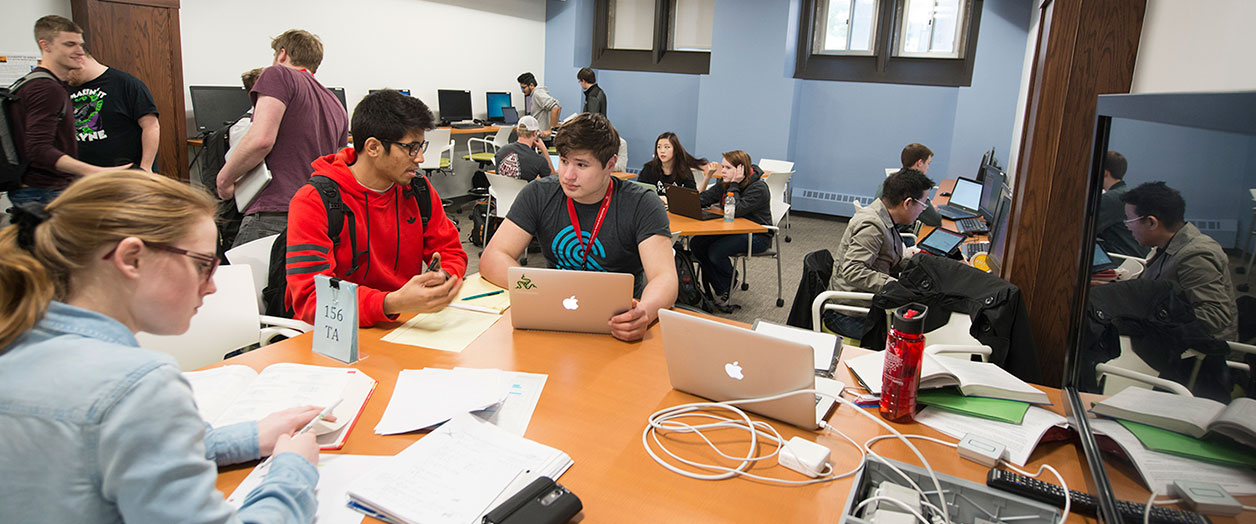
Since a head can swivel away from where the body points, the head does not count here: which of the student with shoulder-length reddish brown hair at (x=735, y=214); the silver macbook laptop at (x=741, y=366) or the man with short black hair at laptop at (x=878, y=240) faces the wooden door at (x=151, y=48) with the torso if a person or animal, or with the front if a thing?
the student with shoulder-length reddish brown hair

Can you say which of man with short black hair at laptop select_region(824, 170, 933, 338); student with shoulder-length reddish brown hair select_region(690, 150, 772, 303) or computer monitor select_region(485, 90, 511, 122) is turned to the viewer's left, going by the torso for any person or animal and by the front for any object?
the student with shoulder-length reddish brown hair

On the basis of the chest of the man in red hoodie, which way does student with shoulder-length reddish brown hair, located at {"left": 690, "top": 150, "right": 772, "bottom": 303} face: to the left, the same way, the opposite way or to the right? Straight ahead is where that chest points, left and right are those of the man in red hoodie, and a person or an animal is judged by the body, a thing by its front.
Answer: the opposite way

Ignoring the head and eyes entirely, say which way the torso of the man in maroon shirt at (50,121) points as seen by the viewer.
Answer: to the viewer's right

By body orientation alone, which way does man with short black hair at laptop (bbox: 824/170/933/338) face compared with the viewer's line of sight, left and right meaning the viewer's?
facing to the right of the viewer

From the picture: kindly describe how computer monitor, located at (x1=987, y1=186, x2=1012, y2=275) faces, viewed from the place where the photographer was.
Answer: facing to the left of the viewer

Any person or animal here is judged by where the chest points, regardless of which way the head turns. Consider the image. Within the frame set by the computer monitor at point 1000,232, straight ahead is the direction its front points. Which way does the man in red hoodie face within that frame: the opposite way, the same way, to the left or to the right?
the opposite way

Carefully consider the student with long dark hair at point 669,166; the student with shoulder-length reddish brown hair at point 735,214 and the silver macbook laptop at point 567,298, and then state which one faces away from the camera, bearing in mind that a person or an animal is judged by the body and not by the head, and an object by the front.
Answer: the silver macbook laptop

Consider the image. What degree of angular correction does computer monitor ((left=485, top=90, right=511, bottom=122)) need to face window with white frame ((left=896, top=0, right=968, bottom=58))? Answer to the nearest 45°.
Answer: approximately 90° to its left

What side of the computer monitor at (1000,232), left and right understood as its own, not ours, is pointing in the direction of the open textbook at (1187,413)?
left

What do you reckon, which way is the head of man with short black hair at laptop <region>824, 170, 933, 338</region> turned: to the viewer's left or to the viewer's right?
to the viewer's right

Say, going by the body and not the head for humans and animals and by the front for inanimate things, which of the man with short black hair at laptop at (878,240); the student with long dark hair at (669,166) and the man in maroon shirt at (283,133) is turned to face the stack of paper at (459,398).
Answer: the student with long dark hair
